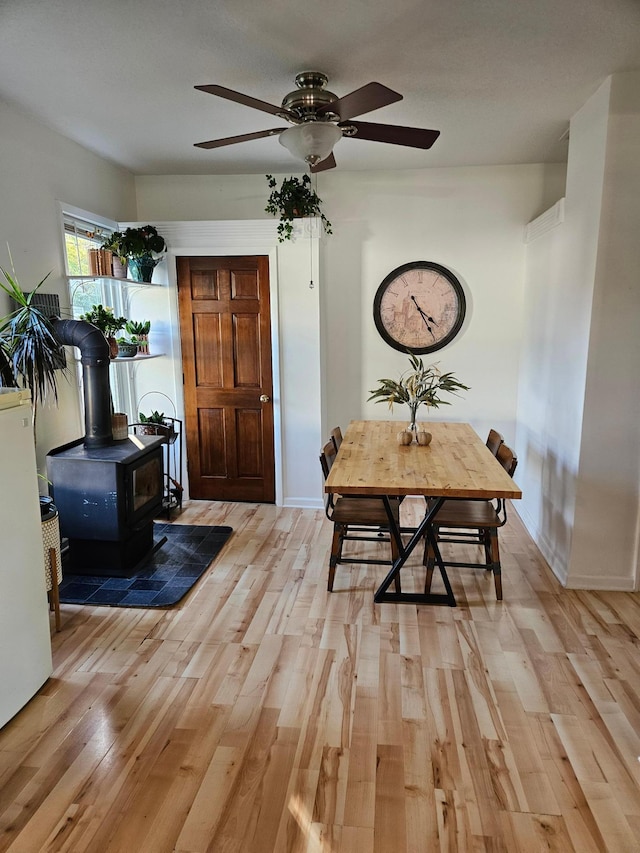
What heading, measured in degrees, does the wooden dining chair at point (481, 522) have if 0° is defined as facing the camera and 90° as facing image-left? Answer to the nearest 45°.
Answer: approximately 90°

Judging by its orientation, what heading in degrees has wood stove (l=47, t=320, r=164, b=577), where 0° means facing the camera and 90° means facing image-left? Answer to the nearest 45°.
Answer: approximately 315°

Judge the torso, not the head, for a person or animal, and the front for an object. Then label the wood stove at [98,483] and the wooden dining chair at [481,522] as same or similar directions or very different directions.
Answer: very different directions

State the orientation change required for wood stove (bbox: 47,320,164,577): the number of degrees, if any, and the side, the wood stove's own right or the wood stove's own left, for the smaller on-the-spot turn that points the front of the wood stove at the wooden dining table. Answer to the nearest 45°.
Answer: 0° — it already faces it

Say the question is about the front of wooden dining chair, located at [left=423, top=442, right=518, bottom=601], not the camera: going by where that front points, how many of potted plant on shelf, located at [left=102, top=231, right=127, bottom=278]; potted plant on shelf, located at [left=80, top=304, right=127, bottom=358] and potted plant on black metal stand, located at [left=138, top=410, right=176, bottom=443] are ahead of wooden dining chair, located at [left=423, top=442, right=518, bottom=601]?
3

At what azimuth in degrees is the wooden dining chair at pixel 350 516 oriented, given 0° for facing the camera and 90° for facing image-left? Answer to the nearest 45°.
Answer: approximately 270°

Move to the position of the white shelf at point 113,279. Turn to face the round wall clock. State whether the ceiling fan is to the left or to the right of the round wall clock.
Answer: right

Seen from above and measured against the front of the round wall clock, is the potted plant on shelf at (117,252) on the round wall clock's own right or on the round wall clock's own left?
on the round wall clock's own right

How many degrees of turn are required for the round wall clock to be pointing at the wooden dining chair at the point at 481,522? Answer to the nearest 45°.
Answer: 0° — it already faces it

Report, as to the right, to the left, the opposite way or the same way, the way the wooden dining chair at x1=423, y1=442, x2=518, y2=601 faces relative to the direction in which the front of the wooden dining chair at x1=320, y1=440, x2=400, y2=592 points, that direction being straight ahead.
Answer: the opposite way

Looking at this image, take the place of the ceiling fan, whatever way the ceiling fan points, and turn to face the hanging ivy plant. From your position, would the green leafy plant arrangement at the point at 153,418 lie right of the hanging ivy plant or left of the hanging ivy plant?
left

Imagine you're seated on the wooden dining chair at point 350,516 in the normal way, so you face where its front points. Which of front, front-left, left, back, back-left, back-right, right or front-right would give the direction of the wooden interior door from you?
back-left
